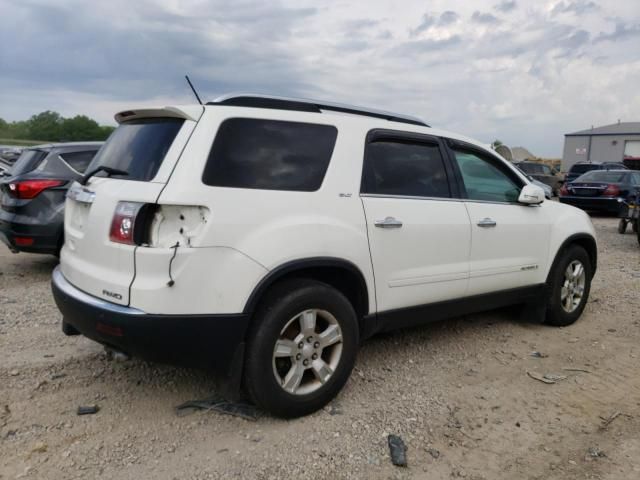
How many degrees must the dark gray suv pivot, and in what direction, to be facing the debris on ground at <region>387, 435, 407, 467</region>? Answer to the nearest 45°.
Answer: approximately 135° to its right

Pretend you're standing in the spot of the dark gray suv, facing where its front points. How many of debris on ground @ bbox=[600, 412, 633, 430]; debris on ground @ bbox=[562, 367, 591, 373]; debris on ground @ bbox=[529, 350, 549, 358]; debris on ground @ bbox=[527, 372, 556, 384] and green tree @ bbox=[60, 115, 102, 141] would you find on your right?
4

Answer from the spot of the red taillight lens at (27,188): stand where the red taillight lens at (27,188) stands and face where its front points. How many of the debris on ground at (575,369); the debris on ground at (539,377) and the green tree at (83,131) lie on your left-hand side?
2

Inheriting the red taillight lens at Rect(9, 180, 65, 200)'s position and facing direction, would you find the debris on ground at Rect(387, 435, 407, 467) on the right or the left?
on its left

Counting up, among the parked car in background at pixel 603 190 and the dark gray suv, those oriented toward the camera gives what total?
0

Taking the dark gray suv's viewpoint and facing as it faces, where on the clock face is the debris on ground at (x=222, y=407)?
The debris on ground is roughly at 4 o'clock from the dark gray suv.

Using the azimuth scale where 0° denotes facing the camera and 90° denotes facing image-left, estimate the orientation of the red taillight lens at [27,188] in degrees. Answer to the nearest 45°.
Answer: approximately 45°

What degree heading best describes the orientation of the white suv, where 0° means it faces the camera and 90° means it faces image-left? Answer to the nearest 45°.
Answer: approximately 225°

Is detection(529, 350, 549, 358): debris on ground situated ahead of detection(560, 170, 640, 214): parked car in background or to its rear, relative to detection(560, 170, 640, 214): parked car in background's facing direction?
to the rear

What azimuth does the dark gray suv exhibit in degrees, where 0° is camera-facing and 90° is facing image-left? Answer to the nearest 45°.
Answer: approximately 225°

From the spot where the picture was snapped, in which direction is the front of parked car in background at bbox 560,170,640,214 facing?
facing away from the viewer and to the right of the viewer

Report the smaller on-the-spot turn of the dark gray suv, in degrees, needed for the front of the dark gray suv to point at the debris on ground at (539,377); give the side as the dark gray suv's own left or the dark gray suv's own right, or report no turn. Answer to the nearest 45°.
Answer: approximately 90° to the dark gray suv's own right

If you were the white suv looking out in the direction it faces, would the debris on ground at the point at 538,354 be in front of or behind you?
in front

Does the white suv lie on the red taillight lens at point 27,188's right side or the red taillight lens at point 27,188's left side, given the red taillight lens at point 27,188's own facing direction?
on its left
